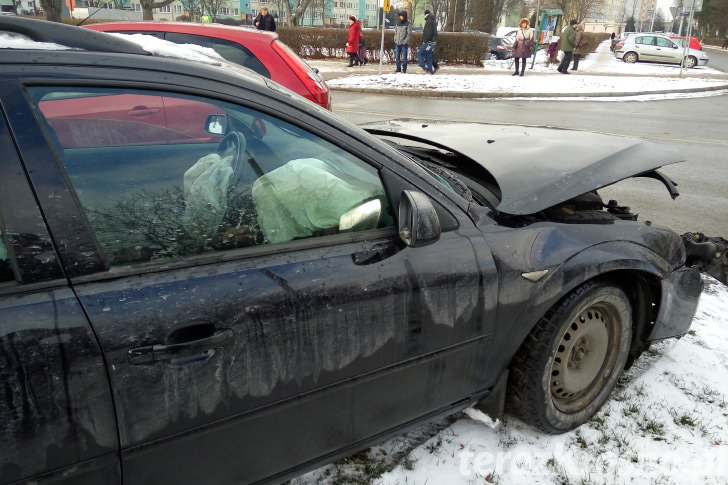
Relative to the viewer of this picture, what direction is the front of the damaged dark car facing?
facing away from the viewer and to the right of the viewer

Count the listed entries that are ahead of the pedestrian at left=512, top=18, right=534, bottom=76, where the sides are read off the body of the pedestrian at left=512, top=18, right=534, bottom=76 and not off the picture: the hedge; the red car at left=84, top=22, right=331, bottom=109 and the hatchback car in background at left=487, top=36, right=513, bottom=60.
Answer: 1

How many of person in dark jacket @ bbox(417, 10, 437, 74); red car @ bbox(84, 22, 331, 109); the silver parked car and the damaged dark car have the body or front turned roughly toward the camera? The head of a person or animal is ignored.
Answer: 0

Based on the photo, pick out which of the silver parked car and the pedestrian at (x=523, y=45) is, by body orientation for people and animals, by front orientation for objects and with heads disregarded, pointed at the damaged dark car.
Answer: the pedestrian

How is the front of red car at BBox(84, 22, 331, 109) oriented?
to the viewer's left

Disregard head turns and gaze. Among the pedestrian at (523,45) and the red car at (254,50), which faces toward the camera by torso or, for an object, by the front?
the pedestrian

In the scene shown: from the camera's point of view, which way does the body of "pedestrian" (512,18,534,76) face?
toward the camera

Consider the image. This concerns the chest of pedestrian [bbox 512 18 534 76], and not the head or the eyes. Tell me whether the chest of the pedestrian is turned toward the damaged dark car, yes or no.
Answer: yes

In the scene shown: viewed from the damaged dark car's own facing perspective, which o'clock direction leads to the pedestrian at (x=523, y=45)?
The pedestrian is roughly at 11 o'clock from the damaged dark car.

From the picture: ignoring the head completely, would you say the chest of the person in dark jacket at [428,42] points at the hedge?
no
